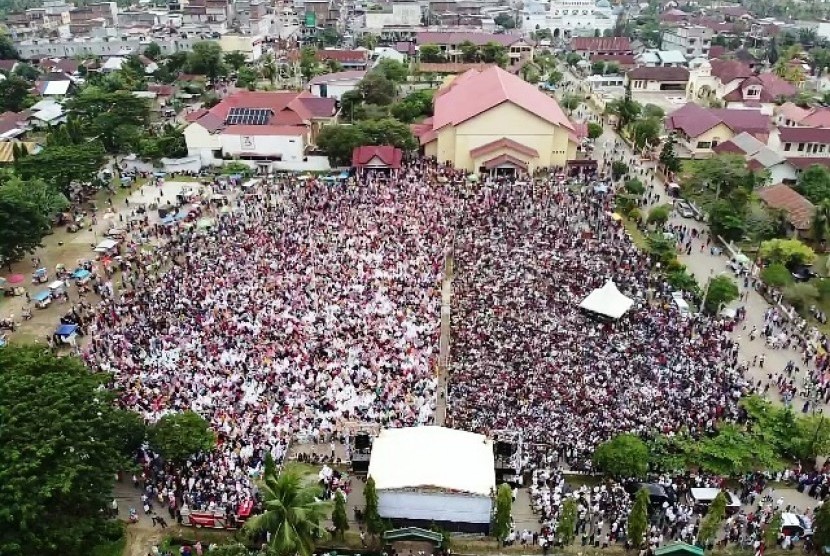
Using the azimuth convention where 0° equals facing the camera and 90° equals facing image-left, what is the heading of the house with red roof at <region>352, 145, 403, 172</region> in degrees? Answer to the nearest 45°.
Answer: approximately 0°

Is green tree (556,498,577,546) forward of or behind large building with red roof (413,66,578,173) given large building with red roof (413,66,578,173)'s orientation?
forward

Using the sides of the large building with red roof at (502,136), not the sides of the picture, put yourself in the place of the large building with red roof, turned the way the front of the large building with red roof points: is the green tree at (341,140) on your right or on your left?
on your right

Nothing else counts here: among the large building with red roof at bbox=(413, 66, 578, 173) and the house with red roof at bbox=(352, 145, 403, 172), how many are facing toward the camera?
2

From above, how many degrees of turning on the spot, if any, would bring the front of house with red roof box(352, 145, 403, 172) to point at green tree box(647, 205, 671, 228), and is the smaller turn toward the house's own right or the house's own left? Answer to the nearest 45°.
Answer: approximately 45° to the house's own left

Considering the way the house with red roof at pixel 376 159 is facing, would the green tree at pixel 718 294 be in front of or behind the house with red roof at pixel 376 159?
in front

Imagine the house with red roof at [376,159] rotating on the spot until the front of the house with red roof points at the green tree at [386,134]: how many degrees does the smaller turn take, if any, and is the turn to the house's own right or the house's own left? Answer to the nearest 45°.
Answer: approximately 180°

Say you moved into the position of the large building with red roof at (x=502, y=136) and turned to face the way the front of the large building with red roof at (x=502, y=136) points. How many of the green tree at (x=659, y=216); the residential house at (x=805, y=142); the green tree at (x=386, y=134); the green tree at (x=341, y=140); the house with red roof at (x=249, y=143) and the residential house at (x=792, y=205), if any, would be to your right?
3

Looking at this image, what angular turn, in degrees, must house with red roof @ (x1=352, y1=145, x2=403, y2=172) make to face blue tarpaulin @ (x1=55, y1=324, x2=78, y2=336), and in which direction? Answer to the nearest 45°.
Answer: approximately 45° to its right

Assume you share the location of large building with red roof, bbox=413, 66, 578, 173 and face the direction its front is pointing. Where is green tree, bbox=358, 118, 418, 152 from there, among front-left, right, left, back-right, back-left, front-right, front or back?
right

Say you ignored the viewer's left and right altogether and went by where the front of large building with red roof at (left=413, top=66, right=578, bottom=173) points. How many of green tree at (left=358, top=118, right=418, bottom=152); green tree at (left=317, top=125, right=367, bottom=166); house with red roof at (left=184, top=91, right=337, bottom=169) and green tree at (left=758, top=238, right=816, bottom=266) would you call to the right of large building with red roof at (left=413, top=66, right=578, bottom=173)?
3

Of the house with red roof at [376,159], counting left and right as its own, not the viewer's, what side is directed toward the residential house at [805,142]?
left
